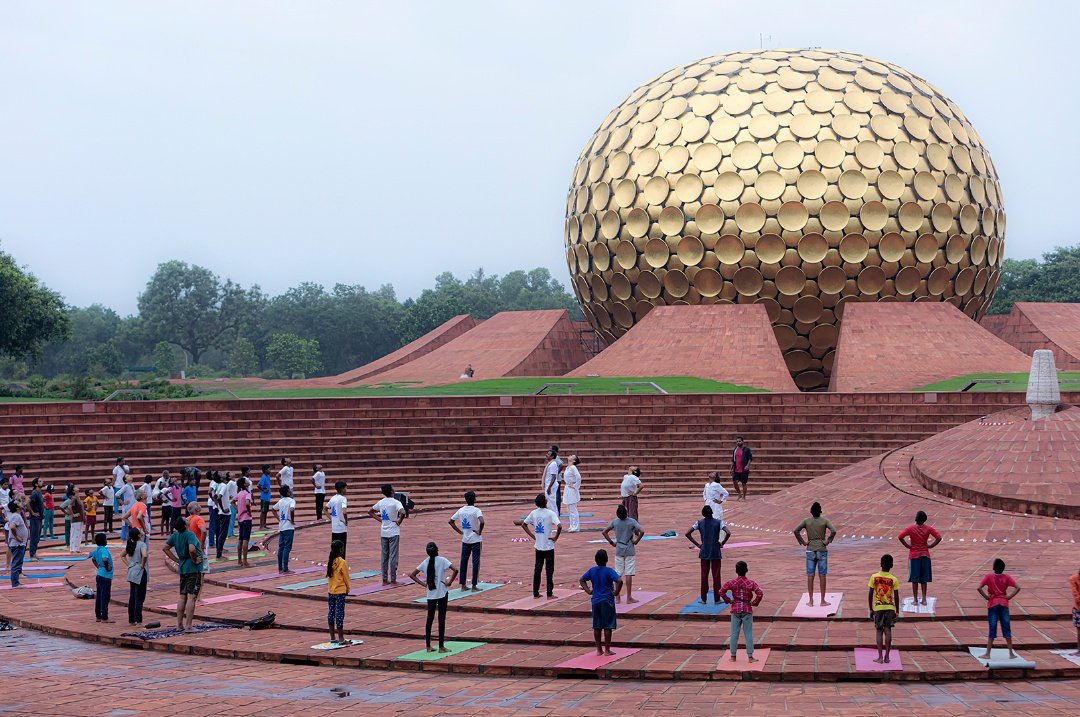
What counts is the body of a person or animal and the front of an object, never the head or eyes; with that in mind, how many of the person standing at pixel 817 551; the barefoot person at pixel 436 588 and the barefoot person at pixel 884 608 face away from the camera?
3

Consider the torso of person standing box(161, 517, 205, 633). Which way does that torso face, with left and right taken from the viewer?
facing away from the viewer and to the right of the viewer

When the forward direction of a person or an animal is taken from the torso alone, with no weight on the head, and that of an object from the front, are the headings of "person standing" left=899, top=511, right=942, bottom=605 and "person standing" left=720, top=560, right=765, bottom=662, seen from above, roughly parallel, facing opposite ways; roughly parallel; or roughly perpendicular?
roughly parallel

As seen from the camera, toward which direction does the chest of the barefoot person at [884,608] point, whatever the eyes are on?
away from the camera

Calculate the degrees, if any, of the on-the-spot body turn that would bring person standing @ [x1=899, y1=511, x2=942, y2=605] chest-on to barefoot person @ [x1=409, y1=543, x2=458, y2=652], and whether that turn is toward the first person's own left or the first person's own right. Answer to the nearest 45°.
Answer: approximately 135° to the first person's own left

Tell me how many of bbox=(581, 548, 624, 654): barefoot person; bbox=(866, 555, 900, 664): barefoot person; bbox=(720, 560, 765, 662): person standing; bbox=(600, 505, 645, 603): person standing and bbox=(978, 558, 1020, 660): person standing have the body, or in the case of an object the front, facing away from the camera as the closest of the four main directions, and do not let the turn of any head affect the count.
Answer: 5

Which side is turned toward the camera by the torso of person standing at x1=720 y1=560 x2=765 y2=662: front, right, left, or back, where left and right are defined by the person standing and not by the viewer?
back

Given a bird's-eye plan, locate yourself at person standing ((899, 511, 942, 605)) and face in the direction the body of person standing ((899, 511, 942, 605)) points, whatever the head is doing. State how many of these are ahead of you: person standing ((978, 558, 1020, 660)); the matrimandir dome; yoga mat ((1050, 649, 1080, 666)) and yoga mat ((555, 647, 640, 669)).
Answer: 1

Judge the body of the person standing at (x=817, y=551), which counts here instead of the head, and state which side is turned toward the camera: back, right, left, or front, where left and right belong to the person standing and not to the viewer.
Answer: back

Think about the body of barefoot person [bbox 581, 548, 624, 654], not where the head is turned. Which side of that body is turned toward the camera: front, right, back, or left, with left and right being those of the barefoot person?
back

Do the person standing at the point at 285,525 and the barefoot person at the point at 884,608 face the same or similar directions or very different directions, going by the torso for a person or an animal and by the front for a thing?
same or similar directions

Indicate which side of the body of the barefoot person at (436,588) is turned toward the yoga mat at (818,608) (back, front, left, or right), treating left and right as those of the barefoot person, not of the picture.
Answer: right

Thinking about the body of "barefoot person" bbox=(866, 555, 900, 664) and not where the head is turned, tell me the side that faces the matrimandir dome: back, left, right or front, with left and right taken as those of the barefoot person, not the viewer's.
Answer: front

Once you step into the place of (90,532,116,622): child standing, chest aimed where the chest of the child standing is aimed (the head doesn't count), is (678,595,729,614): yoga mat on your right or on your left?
on your right

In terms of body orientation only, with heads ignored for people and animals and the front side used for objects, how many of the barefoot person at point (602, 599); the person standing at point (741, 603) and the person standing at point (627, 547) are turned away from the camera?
3
